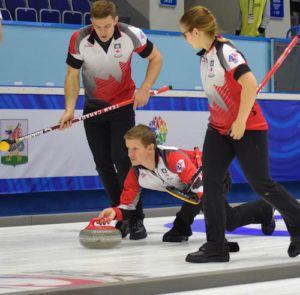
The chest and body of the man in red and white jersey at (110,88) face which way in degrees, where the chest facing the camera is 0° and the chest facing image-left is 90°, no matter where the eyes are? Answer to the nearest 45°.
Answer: approximately 0°

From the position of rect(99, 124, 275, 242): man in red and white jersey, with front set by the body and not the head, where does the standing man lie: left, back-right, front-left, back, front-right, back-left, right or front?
back-right

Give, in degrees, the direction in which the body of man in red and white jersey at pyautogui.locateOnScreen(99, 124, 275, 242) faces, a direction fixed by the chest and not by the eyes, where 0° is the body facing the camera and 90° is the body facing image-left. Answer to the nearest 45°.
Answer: approximately 45°
